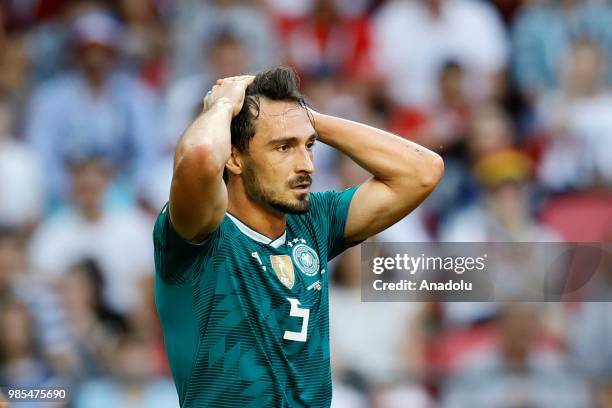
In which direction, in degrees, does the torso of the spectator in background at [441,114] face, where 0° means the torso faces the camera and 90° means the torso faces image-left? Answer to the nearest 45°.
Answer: approximately 0°

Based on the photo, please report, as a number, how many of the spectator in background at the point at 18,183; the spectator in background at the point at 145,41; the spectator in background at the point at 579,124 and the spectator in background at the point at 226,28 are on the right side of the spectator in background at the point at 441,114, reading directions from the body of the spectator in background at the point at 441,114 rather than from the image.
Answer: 3

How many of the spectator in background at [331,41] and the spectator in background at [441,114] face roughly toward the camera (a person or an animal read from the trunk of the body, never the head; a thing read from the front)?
2

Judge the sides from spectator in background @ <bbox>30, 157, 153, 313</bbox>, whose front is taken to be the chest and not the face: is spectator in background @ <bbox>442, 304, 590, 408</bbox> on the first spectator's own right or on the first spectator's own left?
on the first spectator's own left

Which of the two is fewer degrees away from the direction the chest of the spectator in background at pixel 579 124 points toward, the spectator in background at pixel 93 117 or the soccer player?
the soccer player

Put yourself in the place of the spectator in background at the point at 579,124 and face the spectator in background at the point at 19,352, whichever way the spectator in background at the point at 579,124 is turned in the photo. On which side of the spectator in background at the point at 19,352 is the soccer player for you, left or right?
left
